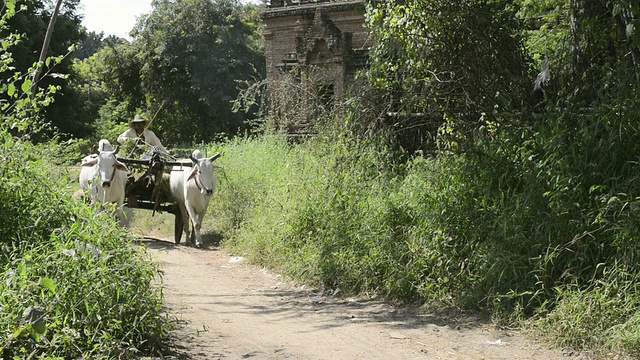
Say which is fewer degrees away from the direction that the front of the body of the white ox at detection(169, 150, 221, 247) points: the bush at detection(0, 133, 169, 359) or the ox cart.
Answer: the bush

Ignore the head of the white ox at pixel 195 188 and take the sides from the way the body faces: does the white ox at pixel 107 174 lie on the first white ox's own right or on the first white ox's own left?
on the first white ox's own right

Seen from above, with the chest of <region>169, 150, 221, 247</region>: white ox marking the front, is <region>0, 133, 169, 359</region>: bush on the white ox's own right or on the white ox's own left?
on the white ox's own right

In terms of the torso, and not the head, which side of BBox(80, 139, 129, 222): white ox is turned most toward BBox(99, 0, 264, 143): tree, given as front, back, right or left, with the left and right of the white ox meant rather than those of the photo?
back

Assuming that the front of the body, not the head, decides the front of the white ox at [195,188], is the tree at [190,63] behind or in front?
behind

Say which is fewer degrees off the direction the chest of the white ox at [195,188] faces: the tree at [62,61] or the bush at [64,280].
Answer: the bush

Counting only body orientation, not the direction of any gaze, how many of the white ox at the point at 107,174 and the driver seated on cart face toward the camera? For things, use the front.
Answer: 2

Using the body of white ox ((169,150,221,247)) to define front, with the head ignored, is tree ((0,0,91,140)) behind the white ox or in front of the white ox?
behind
